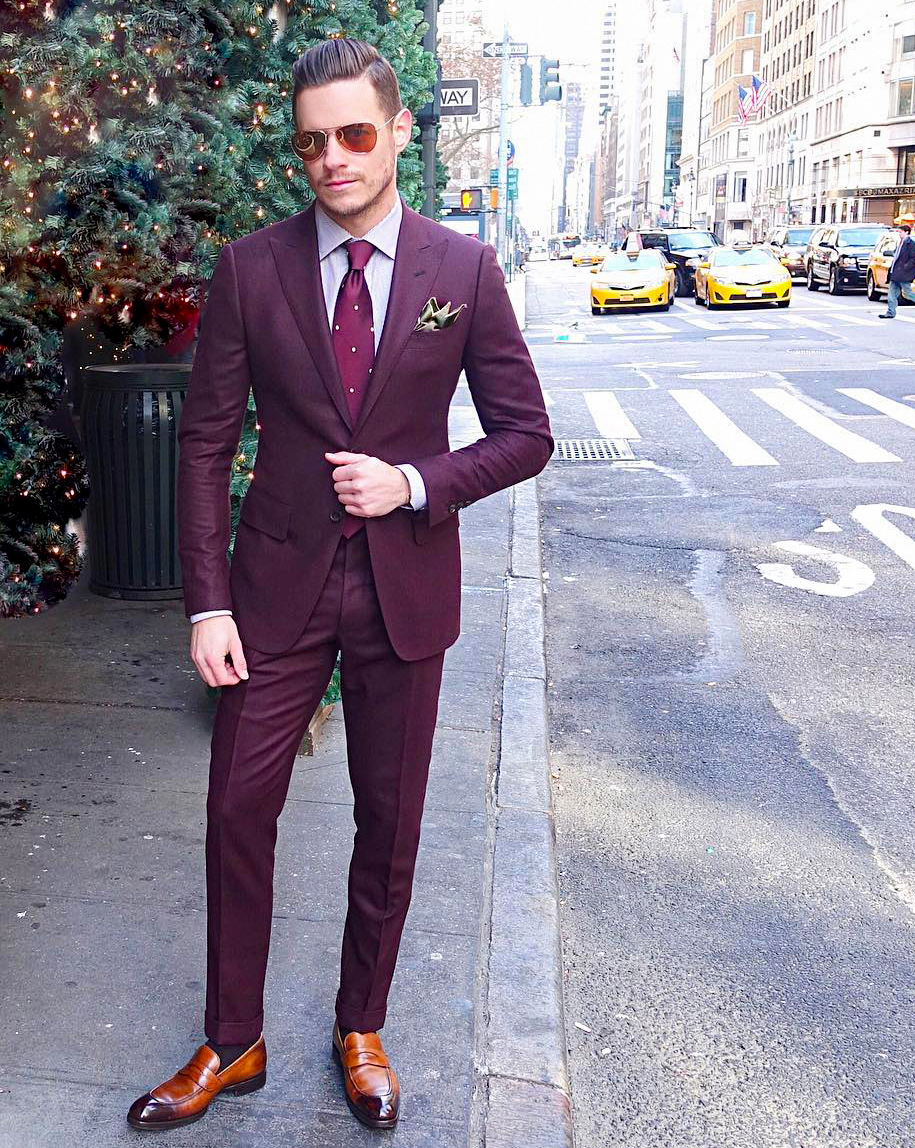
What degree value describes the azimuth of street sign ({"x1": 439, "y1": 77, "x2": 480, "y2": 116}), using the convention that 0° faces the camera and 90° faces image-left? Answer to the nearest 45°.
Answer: approximately 0°

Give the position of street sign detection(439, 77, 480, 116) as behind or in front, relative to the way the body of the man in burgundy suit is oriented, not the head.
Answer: behind

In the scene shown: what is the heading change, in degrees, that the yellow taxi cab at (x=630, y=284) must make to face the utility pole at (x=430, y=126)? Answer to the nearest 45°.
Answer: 0° — it already faces it

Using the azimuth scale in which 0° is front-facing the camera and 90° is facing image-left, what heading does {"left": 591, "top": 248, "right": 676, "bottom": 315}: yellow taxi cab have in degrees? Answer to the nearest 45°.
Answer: approximately 0°

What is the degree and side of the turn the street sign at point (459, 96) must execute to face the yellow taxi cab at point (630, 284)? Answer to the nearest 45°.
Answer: approximately 180°

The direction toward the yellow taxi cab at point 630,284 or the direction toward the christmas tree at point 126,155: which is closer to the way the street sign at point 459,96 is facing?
the christmas tree

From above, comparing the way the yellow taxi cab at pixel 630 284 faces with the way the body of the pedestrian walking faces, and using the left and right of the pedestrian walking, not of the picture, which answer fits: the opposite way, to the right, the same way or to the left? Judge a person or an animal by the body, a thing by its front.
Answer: to the left

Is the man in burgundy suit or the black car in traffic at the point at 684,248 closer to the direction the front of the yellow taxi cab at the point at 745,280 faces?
the man in burgundy suit

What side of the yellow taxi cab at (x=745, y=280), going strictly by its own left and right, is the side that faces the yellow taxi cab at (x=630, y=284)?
right

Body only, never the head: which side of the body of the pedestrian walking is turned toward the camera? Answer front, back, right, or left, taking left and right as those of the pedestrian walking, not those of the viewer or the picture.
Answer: left
